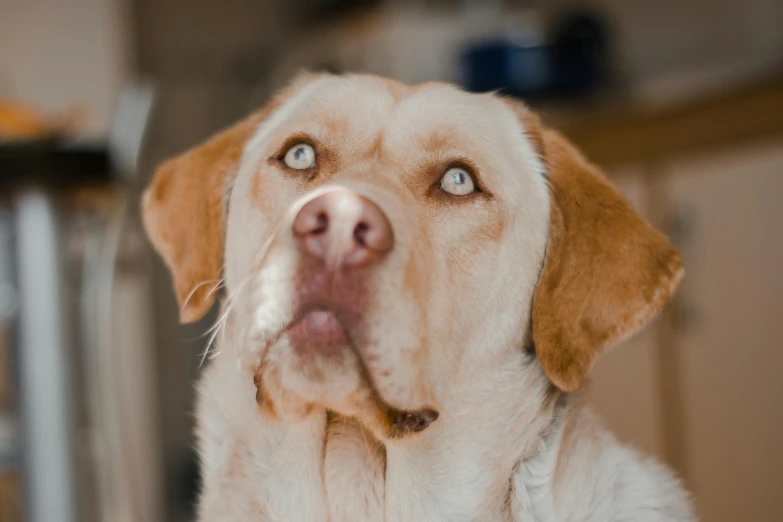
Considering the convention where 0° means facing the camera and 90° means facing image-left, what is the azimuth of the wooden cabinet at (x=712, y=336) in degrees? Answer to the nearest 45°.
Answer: approximately 45°
